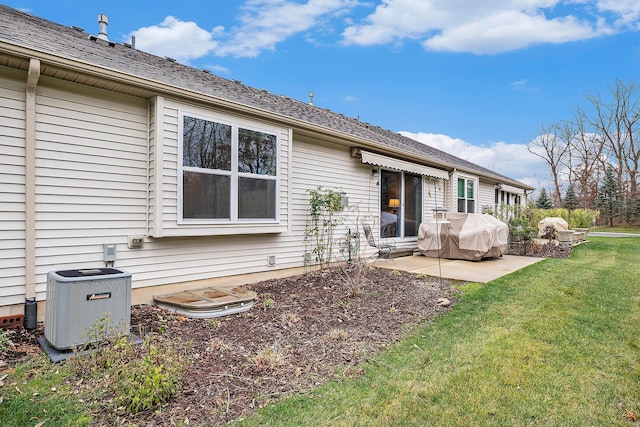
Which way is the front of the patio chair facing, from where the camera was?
facing to the right of the viewer

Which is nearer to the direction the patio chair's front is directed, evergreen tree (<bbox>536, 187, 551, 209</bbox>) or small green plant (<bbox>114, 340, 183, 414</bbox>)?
the evergreen tree
